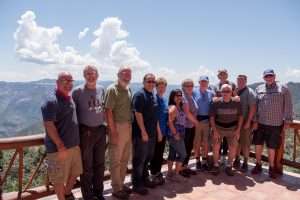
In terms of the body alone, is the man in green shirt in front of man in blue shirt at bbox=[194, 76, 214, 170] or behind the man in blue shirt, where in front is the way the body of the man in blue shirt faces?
in front

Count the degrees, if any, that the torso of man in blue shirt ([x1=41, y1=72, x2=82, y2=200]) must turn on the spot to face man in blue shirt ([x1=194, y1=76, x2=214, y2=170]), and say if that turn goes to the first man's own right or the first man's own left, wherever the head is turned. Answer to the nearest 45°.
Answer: approximately 90° to the first man's own left

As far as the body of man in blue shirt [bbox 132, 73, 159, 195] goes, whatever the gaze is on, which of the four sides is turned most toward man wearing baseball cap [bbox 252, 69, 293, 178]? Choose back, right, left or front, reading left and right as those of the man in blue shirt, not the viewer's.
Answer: left

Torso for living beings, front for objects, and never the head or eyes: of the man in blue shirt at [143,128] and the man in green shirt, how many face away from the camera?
0

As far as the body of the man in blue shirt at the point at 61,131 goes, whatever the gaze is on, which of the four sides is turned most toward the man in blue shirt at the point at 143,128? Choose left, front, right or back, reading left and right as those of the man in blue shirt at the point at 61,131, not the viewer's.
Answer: left

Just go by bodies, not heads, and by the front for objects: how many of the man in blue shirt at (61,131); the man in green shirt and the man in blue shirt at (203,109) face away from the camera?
0

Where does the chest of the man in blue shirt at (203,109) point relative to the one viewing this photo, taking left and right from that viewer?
facing the viewer

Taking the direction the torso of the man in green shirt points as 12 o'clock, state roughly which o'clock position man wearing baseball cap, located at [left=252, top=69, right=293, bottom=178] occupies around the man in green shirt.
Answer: The man wearing baseball cap is roughly at 10 o'clock from the man in green shirt.

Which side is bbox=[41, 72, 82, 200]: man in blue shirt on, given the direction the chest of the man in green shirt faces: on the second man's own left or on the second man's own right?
on the second man's own right

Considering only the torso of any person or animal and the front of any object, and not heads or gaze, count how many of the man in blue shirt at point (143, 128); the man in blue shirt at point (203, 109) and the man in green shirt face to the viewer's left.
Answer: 0

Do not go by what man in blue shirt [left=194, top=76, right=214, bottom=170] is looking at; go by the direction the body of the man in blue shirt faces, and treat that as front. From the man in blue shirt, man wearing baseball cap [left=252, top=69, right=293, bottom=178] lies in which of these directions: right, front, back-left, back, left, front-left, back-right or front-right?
left

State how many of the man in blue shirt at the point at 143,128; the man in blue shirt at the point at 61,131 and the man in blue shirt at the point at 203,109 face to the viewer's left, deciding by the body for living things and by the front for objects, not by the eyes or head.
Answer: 0

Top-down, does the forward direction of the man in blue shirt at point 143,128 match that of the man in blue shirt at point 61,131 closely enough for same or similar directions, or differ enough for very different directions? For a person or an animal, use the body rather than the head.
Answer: same or similar directions
